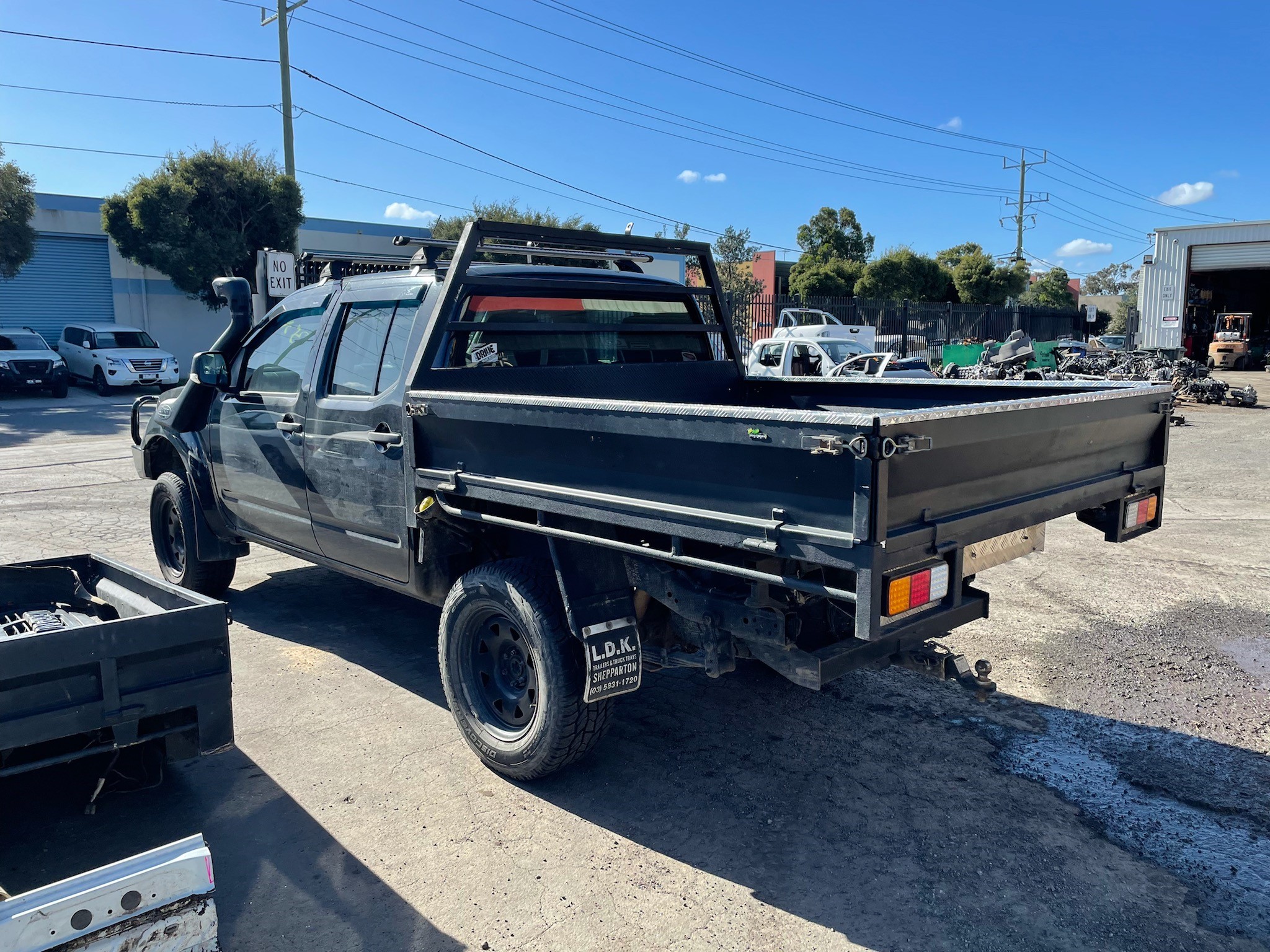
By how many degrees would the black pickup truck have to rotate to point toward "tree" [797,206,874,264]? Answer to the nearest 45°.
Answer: approximately 45° to its right

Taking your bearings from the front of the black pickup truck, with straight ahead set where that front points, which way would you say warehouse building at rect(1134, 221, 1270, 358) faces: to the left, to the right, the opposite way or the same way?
to the left

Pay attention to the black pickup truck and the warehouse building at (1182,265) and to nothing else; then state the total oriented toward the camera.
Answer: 1

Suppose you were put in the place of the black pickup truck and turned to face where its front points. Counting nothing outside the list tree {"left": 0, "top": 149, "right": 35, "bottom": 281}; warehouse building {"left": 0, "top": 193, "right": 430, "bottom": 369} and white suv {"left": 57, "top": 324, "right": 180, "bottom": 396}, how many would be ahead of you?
3

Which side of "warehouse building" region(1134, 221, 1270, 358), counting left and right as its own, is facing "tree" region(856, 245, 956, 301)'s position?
right

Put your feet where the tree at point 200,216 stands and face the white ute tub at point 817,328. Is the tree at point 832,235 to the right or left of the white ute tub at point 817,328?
left

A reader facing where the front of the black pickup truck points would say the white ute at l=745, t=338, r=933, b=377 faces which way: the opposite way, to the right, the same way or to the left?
the opposite way

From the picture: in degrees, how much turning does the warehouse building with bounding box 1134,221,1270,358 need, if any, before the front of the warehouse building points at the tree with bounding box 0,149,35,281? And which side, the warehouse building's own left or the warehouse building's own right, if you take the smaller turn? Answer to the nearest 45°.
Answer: approximately 45° to the warehouse building's own right

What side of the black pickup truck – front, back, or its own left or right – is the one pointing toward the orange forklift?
right

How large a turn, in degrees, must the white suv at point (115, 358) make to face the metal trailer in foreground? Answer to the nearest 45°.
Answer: approximately 45° to its right

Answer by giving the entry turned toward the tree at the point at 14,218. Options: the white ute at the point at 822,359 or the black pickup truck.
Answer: the black pickup truck

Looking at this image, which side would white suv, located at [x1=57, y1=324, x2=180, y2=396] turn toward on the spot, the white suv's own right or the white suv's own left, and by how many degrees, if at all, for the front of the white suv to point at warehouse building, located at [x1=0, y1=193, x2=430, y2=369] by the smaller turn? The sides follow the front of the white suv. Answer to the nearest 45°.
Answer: approximately 135° to the white suv's own left
